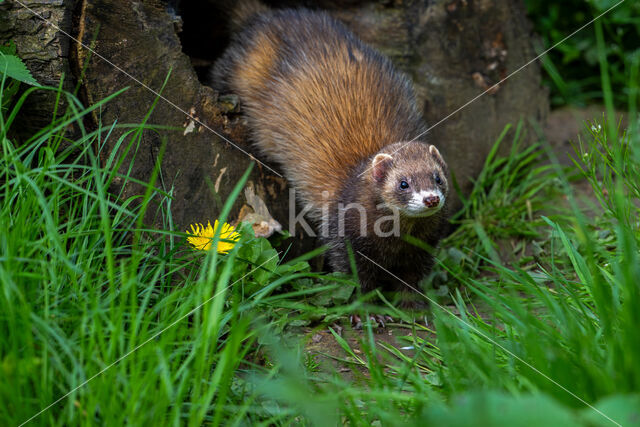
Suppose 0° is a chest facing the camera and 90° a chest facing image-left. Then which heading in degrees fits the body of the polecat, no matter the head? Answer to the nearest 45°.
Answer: approximately 315°
